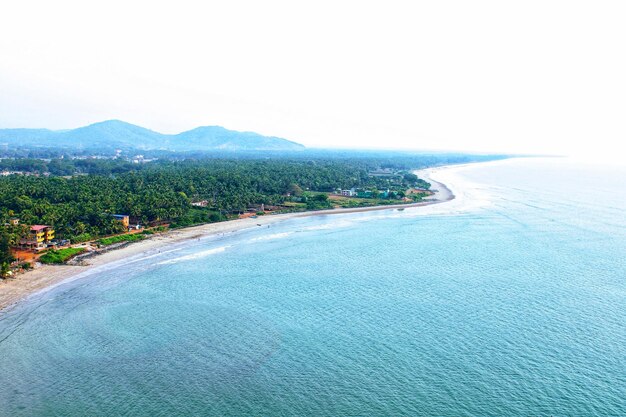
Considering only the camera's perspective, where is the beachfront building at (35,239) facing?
facing the viewer and to the right of the viewer
